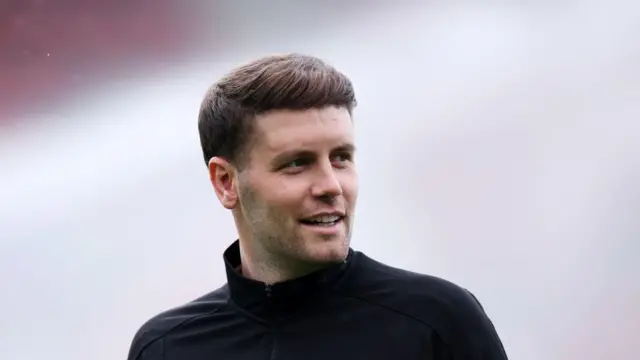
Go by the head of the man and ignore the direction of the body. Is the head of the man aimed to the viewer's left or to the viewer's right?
to the viewer's right

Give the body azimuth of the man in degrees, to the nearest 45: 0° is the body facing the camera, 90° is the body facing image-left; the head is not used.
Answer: approximately 0°
